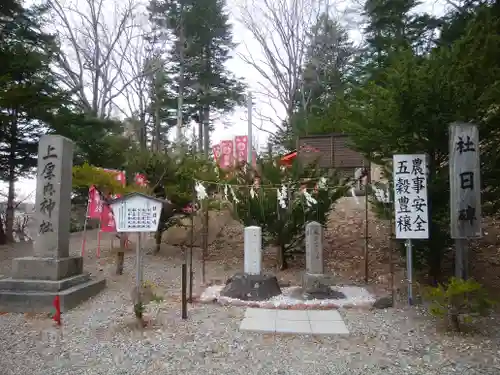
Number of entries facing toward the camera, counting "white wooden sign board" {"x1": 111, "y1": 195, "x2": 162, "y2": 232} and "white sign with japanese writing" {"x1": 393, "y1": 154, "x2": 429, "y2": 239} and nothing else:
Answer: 2

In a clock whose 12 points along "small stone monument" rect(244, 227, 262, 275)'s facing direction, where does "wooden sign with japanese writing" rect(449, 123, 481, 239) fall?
The wooden sign with japanese writing is roughly at 10 o'clock from the small stone monument.

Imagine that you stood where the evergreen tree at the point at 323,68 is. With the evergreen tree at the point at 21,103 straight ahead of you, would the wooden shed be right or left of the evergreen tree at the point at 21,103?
left

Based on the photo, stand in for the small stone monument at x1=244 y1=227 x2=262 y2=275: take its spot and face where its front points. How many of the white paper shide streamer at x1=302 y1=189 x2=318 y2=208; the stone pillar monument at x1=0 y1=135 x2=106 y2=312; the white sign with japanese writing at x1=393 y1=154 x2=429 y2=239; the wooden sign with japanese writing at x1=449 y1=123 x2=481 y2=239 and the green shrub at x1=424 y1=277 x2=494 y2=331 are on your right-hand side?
1

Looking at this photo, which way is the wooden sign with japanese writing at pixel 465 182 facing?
toward the camera

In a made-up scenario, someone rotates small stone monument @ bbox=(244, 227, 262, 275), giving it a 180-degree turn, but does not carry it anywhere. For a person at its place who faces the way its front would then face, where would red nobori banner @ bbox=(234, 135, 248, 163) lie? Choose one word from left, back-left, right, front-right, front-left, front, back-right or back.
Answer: front

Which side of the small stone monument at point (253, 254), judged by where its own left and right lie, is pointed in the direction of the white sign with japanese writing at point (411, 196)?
left

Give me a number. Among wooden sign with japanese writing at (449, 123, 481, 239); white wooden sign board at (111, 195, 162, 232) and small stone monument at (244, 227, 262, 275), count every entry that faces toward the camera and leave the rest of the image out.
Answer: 3

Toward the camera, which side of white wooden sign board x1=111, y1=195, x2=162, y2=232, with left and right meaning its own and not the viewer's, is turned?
front

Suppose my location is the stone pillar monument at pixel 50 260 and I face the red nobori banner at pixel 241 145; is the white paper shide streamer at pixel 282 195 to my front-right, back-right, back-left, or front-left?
front-right

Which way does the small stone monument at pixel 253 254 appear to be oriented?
toward the camera
